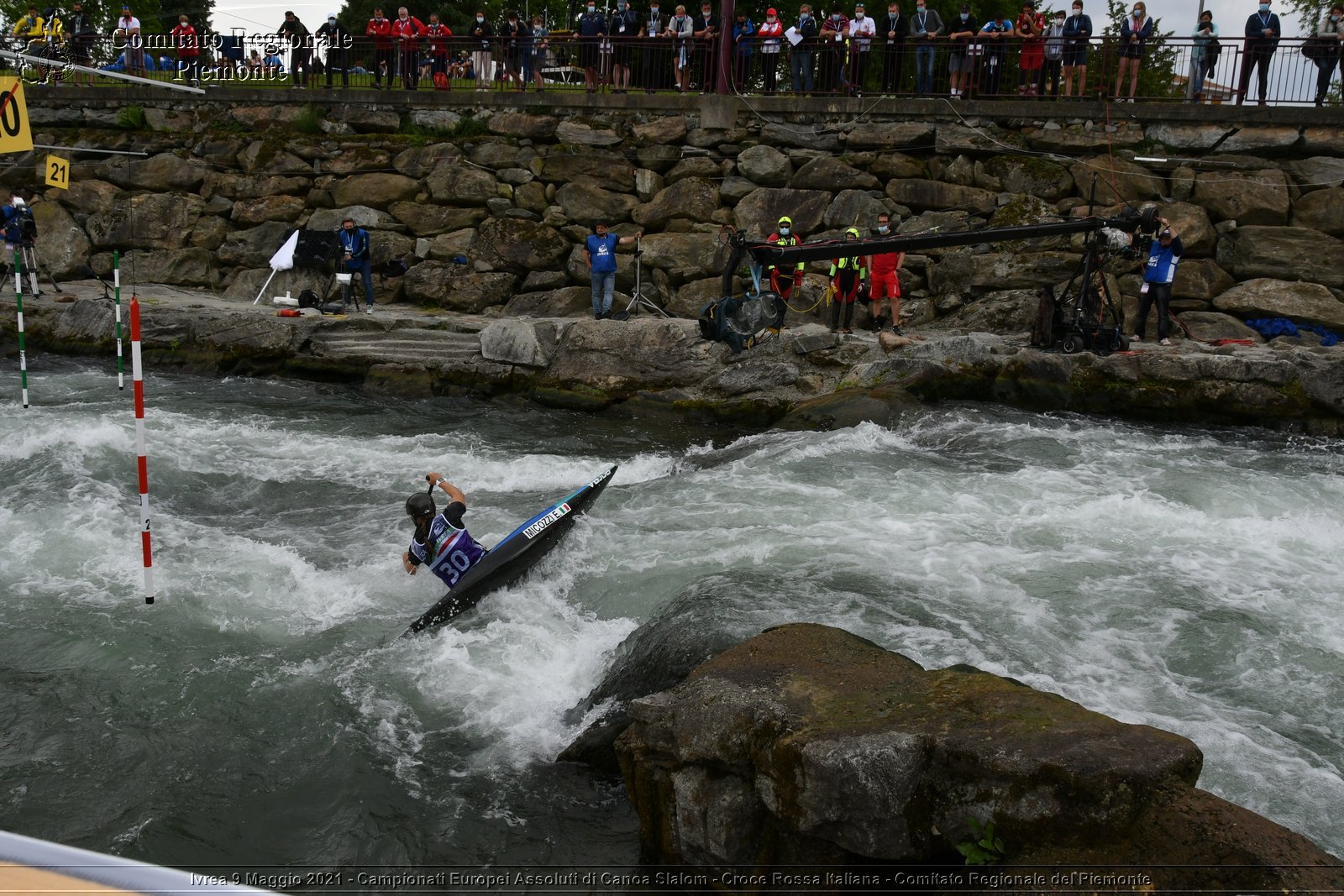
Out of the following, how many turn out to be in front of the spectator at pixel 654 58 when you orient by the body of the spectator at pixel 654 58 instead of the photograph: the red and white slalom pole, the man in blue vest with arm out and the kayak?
3

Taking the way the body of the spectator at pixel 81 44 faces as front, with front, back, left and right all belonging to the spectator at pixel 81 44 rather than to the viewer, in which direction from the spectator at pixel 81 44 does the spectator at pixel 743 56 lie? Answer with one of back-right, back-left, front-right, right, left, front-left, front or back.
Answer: front-left

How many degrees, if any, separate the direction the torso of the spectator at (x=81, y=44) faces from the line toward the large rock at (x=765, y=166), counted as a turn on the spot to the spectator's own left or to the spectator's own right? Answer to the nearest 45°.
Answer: approximately 45° to the spectator's own left
